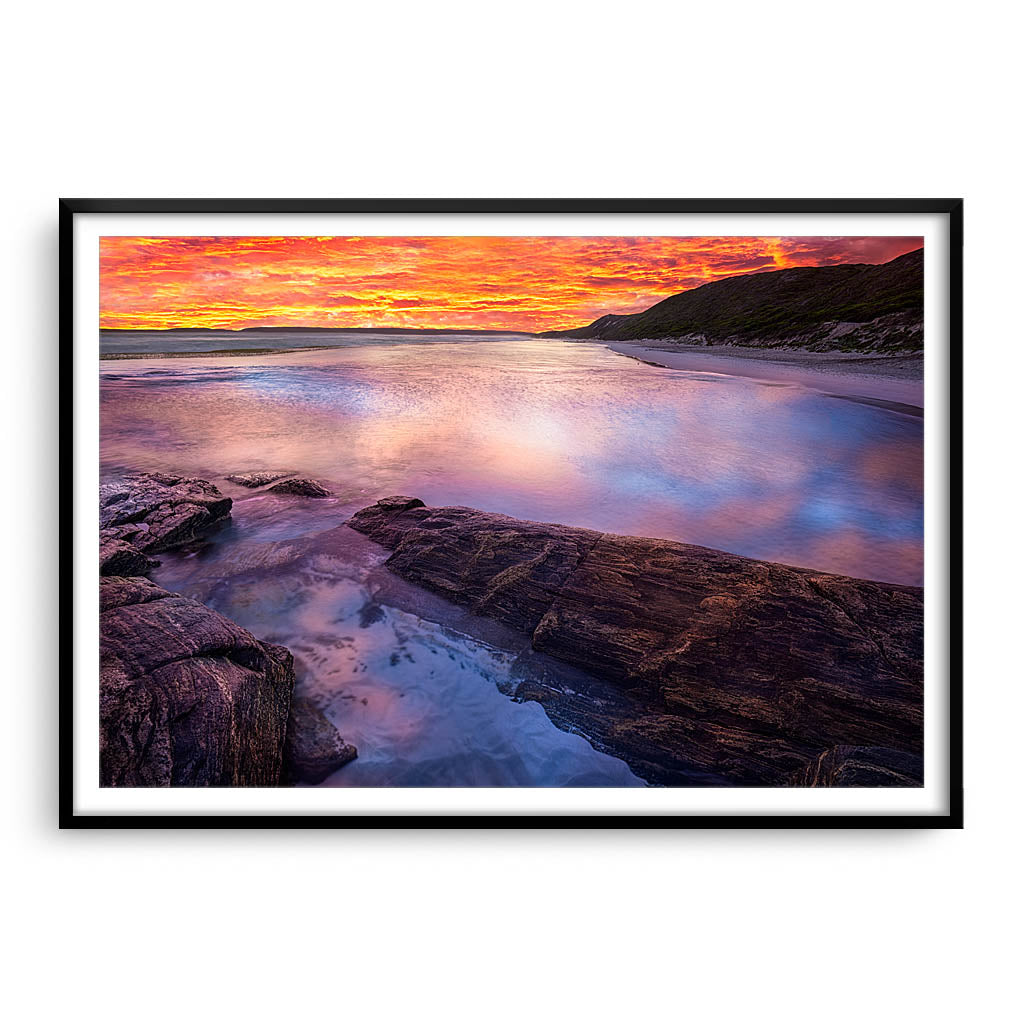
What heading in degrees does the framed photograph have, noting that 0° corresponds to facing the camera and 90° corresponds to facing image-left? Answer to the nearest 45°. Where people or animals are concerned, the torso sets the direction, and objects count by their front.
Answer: approximately 0°
